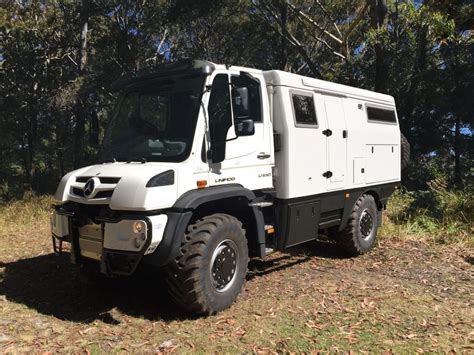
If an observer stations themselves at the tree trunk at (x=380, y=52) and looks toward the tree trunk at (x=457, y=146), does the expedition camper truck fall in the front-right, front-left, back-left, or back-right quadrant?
back-right

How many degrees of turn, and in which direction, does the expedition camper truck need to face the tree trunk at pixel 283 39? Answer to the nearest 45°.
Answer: approximately 135° to its right

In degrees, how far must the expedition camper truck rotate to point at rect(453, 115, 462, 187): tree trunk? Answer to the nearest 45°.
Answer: approximately 180°

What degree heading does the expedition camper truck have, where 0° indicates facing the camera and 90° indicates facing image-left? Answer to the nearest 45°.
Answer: approximately 45°

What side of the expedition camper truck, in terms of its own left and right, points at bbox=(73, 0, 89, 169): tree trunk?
right

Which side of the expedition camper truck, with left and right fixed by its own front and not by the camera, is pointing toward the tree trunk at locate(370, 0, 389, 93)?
back

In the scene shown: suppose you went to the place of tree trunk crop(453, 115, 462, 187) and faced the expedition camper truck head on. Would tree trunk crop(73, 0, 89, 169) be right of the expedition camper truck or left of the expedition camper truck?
right
